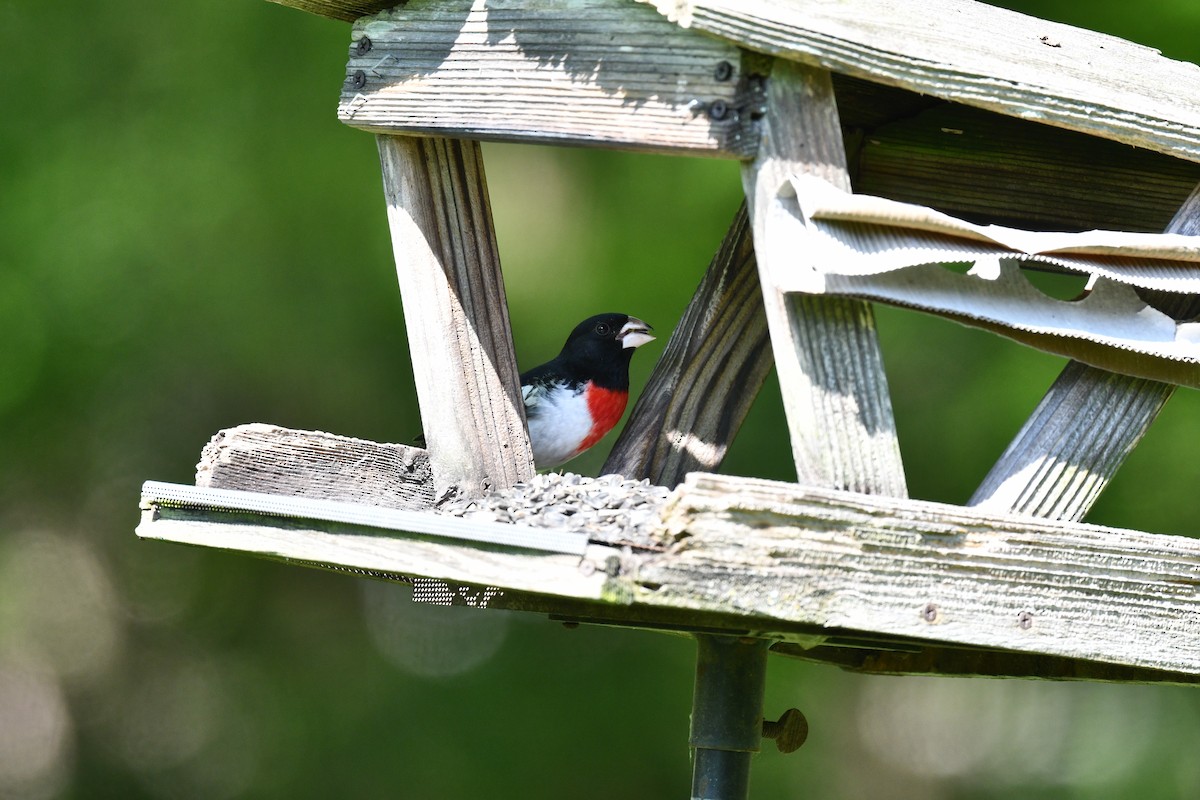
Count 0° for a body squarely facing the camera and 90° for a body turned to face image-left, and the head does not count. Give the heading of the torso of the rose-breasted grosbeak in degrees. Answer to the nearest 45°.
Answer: approximately 270°
